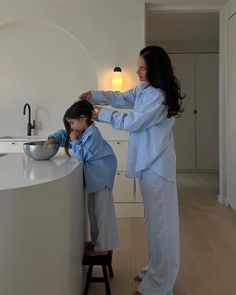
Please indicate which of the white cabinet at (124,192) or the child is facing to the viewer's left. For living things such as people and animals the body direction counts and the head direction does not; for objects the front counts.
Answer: the child

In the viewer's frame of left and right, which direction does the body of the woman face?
facing to the left of the viewer

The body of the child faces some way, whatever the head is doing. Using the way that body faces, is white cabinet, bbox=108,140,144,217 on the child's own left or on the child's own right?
on the child's own right

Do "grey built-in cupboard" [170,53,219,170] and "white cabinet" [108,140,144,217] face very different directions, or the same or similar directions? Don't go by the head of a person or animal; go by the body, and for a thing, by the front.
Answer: same or similar directions

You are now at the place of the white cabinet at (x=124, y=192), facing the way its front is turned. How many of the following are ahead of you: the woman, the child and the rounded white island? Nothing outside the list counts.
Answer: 3

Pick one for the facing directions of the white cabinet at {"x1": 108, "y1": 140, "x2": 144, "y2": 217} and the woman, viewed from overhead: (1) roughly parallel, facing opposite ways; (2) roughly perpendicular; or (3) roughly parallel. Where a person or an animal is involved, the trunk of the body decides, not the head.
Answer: roughly perpendicular

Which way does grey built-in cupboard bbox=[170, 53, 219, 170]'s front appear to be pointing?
toward the camera

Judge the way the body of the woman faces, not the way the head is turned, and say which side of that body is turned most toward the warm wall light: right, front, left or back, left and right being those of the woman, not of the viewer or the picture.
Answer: right

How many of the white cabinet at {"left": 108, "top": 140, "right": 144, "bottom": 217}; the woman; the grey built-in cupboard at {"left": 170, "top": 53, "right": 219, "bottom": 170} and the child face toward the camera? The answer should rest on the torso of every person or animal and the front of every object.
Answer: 2

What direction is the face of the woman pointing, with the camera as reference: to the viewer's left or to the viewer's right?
to the viewer's left

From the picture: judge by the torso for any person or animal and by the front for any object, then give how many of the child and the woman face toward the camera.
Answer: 0

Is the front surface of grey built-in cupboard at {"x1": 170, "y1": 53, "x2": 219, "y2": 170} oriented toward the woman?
yes

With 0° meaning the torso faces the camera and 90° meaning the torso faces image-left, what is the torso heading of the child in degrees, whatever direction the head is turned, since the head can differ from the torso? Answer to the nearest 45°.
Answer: approximately 90°

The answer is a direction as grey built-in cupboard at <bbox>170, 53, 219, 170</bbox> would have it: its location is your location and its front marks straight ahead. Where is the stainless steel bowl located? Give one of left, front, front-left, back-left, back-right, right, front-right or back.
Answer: front
